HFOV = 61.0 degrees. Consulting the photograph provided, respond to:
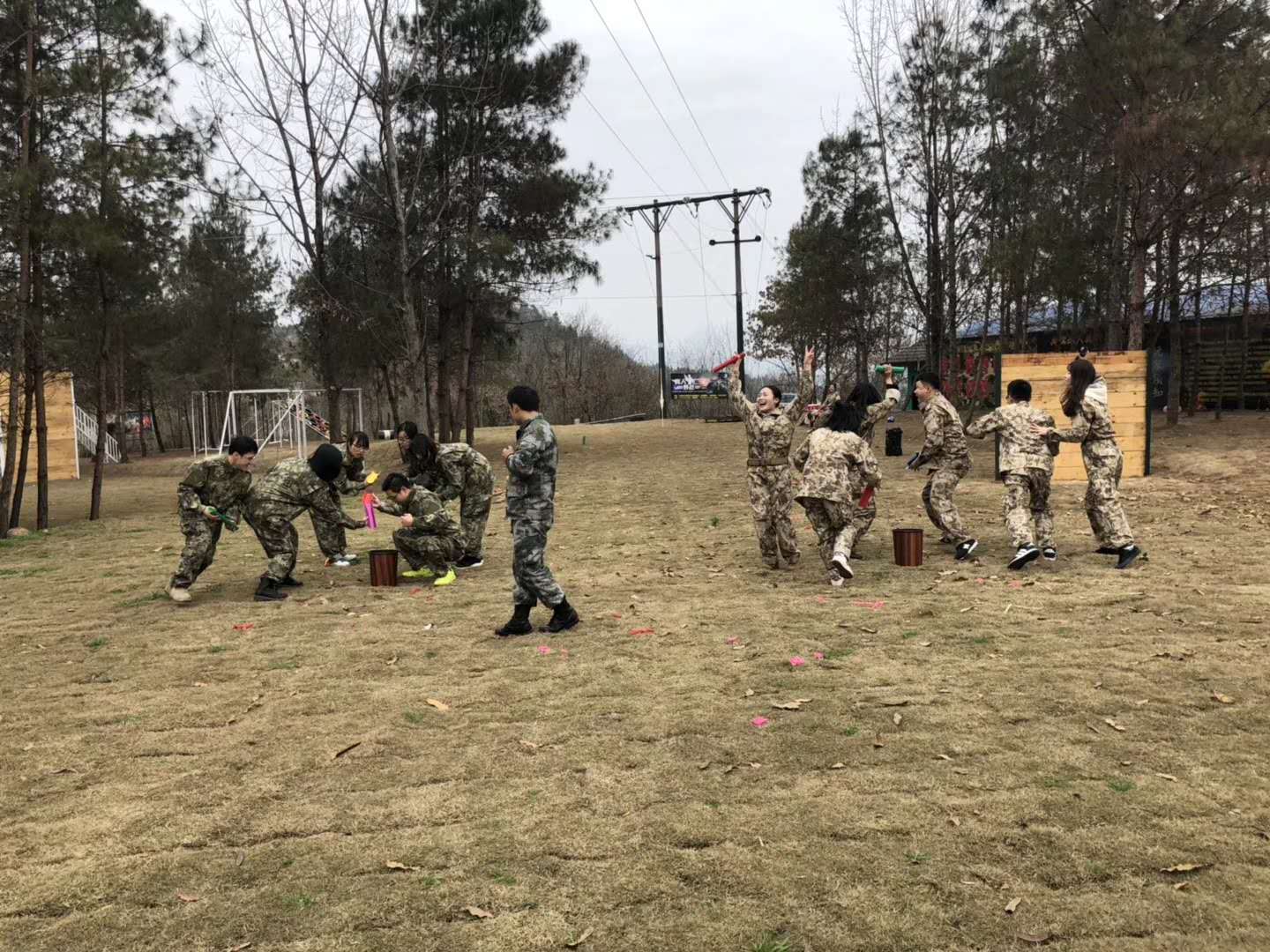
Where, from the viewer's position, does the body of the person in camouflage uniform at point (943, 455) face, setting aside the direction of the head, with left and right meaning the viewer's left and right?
facing to the left of the viewer

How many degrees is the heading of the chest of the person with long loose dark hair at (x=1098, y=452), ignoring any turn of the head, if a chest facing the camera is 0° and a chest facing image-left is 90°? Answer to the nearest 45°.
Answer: approximately 90°

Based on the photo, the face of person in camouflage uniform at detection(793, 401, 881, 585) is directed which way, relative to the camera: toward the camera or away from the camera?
away from the camera

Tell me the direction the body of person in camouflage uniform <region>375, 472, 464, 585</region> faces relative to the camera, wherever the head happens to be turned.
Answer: to the viewer's left

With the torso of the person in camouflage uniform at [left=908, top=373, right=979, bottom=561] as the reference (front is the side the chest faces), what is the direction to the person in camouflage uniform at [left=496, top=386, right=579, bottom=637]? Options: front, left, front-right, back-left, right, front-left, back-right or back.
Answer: front-left

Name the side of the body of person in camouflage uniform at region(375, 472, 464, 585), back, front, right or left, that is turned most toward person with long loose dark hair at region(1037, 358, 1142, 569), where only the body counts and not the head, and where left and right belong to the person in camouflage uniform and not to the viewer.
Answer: back

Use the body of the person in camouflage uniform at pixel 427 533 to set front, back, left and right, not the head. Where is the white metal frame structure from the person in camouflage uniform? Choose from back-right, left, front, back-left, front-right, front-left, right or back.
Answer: right

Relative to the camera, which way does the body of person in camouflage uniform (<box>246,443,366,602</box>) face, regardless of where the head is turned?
to the viewer's right

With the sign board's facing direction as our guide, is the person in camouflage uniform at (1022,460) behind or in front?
in front

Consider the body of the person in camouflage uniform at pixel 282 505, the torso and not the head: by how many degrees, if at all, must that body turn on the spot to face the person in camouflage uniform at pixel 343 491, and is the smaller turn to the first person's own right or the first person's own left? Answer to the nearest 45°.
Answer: approximately 45° to the first person's own left

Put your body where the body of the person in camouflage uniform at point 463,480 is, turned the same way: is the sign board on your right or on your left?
on your right

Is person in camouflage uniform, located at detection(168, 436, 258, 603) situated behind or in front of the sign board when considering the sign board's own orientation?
in front
